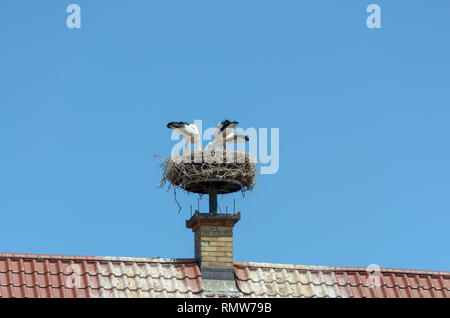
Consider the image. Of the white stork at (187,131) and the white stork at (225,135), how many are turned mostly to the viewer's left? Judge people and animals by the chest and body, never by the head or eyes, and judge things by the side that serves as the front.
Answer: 1

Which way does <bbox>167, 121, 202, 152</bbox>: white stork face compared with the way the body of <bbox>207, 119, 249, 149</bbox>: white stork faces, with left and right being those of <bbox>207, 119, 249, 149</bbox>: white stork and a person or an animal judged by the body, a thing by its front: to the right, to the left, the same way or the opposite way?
the opposite way
